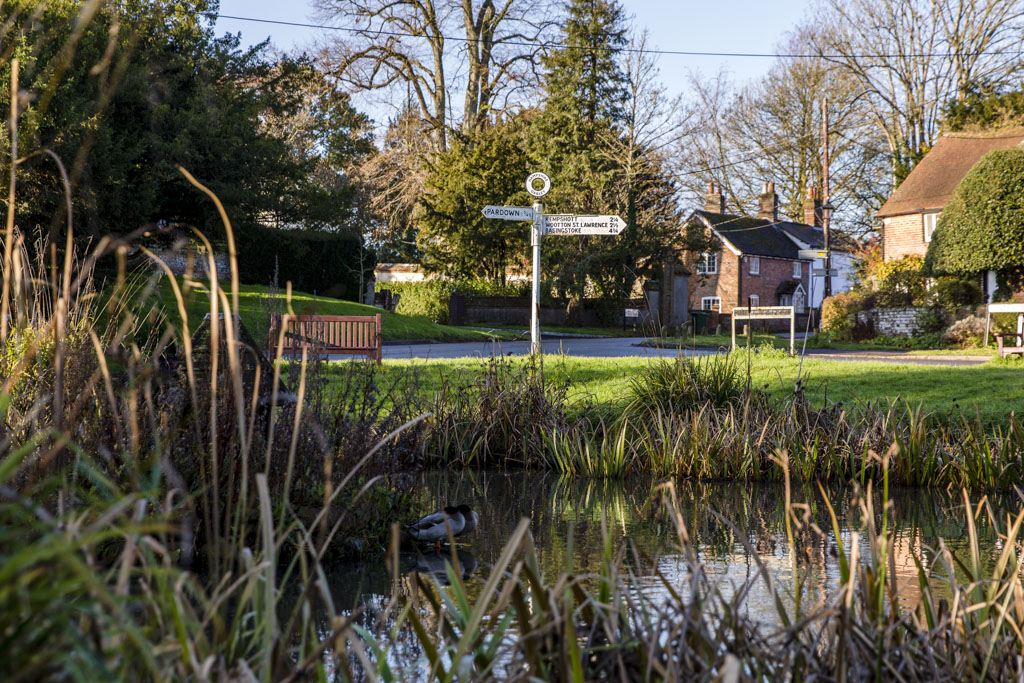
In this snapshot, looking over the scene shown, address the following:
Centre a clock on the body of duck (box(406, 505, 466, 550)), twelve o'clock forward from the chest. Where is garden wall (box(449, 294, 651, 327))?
The garden wall is roughly at 9 o'clock from the duck.

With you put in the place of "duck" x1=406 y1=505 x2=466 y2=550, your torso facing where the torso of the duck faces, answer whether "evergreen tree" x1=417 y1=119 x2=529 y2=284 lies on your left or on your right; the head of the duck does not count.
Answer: on your left

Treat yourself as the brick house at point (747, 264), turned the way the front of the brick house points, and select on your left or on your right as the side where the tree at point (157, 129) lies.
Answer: on your right

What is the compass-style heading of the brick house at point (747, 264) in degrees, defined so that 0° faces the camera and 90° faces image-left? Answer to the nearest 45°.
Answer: approximately 315°

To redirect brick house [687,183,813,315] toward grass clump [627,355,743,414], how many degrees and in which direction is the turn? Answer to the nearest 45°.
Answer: approximately 45° to its right

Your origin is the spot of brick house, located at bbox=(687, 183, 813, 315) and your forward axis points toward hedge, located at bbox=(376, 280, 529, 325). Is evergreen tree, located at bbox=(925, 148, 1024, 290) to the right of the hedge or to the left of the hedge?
left

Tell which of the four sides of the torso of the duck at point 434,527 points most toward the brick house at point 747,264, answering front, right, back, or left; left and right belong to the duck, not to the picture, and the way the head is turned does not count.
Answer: left

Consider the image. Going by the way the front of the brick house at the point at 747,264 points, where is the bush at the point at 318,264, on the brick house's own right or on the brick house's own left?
on the brick house's own right

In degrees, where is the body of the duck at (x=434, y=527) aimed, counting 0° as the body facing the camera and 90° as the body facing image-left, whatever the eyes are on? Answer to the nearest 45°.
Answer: approximately 270°

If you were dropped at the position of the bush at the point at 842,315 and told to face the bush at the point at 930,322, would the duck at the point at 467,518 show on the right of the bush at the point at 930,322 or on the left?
right
